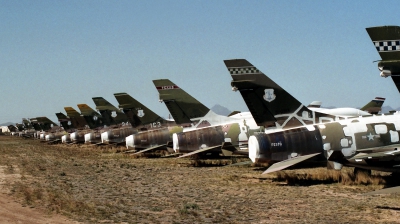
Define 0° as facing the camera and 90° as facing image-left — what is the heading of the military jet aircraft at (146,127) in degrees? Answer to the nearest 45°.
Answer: approximately 270°

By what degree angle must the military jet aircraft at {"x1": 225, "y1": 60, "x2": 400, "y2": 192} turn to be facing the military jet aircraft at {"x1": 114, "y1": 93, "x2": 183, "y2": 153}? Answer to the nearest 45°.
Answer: approximately 135° to its left

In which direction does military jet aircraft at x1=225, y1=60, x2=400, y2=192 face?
to the viewer's right

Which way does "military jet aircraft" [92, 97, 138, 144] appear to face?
to the viewer's right

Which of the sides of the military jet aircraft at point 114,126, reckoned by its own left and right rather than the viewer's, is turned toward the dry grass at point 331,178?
right

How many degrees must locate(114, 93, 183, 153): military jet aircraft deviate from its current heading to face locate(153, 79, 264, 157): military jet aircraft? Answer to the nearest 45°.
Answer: approximately 90° to its right

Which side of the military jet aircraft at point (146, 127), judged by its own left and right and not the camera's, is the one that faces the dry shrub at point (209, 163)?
right

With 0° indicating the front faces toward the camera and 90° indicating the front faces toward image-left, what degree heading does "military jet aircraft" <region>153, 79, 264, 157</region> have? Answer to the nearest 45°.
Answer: approximately 270°
